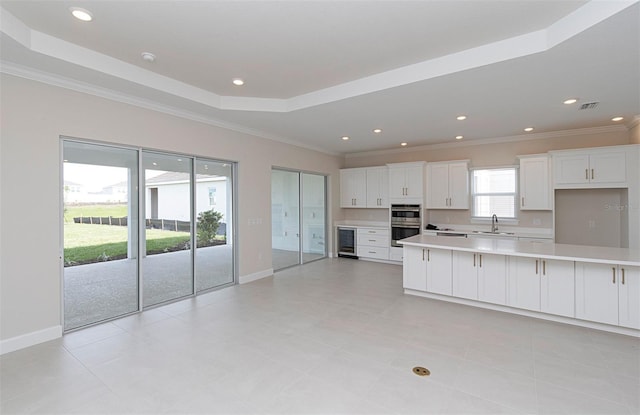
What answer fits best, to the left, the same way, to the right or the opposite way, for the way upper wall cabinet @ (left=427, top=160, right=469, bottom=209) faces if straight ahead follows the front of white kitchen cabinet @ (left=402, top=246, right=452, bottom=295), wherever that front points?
the same way

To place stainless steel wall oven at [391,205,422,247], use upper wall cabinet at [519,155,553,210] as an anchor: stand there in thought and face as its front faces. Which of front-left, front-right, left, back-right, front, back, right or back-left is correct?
right

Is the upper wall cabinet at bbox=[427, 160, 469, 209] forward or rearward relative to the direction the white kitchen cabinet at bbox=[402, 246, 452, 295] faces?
rearward

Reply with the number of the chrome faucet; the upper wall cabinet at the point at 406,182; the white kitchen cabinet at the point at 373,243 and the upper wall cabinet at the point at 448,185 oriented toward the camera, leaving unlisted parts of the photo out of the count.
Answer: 4

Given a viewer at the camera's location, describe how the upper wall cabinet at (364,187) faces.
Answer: facing the viewer

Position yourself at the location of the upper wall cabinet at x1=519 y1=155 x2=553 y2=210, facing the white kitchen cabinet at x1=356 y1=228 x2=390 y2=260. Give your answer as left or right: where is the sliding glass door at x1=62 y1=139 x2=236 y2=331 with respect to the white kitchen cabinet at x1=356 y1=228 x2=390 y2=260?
left

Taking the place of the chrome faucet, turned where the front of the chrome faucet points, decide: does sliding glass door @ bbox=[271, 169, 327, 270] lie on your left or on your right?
on your right

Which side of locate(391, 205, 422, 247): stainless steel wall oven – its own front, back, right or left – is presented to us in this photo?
front

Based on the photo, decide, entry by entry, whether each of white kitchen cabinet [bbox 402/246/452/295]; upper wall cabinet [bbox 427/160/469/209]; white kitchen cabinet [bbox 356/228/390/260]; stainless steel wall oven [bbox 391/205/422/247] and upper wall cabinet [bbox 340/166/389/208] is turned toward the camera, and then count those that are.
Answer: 5

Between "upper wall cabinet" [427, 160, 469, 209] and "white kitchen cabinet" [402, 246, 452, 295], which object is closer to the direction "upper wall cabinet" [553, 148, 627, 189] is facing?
the white kitchen cabinet

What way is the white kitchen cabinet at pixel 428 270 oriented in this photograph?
toward the camera

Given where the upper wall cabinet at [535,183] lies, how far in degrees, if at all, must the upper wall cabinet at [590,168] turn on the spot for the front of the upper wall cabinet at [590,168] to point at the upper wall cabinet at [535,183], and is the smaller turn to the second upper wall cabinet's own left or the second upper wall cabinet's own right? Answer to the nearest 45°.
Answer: approximately 90° to the second upper wall cabinet's own right

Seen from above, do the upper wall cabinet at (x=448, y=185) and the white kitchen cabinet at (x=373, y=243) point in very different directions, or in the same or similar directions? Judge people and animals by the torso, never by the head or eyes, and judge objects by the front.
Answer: same or similar directions

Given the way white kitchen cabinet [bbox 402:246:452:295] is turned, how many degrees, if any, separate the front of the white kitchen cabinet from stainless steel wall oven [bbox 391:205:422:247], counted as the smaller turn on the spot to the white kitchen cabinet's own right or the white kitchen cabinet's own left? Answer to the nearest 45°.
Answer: approximately 180°

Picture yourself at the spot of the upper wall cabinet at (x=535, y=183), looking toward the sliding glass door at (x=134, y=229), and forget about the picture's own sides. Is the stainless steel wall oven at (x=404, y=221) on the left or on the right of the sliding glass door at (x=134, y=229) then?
right

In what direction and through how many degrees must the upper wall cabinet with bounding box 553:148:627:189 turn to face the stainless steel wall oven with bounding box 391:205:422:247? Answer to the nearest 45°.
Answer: approximately 90° to its right

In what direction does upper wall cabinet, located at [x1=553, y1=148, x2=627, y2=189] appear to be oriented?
toward the camera

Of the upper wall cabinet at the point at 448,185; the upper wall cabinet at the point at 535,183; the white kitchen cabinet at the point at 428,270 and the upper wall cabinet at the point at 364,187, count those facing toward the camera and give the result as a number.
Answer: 4
